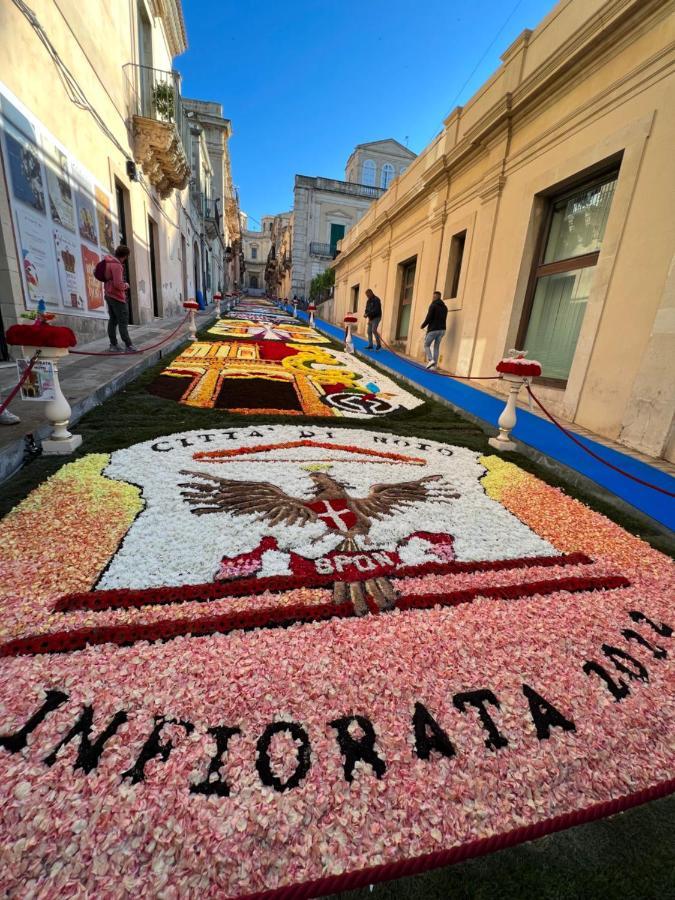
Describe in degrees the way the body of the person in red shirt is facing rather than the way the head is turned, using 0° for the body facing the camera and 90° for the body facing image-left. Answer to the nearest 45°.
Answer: approximately 270°

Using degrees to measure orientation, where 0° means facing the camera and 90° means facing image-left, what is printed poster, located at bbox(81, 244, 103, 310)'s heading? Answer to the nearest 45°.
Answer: approximately 315°

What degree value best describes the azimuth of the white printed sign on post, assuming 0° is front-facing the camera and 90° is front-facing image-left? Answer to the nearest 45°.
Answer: approximately 0°

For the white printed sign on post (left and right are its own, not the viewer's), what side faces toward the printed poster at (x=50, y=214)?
back

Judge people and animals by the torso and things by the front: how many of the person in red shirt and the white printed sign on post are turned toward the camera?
1

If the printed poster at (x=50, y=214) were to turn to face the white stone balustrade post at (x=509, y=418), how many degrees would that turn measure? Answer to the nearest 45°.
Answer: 0° — it already faces it

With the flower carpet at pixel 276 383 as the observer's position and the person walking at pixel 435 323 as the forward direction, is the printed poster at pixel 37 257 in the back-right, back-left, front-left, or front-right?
back-left

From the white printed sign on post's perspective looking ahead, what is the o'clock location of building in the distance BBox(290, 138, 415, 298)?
The building in the distance is roughly at 7 o'clock from the white printed sign on post.

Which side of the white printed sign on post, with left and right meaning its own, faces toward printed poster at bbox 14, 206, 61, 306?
back

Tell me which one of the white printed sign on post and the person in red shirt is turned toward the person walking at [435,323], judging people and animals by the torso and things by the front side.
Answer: the person in red shirt

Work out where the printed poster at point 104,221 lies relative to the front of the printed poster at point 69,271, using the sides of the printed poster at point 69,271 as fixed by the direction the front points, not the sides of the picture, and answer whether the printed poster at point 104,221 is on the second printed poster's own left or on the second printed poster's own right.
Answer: on the second printed poster's own left

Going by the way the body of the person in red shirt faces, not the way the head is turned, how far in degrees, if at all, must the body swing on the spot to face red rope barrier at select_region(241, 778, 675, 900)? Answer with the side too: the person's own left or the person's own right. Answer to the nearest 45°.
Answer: approximately 90° to the person's own right
